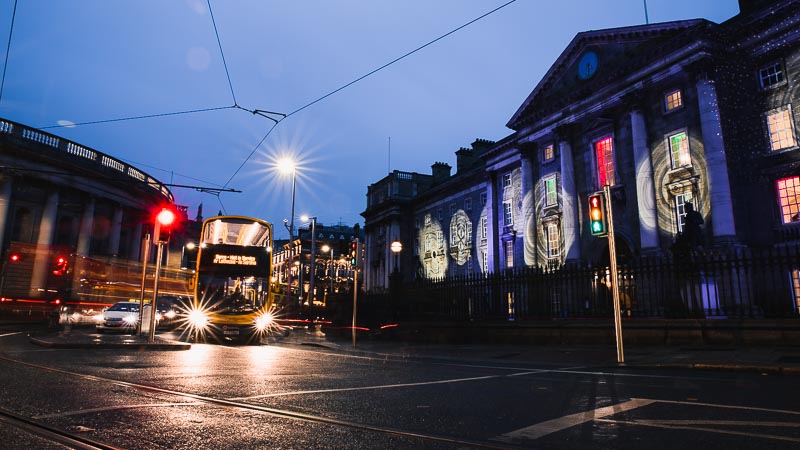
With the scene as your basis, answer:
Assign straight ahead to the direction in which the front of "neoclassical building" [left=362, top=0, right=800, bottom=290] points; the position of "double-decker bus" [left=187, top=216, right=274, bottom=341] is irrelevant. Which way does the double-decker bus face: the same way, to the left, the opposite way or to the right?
to the left

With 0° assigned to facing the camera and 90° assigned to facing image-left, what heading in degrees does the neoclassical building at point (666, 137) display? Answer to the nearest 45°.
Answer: approximately 45°

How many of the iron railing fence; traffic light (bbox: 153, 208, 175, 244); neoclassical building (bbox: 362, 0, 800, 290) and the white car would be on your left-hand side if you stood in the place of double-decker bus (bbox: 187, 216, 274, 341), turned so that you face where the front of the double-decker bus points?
2

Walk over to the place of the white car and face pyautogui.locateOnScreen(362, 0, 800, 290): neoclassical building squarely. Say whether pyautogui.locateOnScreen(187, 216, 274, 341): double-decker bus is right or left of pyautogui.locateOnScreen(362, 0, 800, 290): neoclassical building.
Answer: right

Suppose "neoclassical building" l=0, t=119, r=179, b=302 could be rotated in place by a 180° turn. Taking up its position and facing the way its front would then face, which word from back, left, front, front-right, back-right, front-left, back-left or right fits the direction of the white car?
back-left

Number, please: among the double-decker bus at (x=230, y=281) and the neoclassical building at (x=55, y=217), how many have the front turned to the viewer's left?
0

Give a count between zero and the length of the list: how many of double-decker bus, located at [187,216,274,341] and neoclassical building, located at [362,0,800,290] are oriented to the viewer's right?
0

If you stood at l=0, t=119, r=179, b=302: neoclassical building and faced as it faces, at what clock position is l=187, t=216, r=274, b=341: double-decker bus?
The double-decker bus is roughly at 1 o'clock from the neoclassical building.

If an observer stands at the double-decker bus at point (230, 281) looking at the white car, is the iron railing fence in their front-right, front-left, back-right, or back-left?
back-right

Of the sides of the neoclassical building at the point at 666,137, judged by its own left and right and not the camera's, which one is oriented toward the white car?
front

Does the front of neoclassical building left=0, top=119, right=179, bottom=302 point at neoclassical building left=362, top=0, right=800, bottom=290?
yes

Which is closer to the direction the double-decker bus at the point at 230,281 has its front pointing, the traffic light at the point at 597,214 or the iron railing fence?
the traffic light

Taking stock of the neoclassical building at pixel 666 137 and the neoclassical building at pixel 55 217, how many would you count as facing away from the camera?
0

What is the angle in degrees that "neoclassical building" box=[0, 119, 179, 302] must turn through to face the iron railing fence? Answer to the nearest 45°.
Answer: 0° — it already faces it

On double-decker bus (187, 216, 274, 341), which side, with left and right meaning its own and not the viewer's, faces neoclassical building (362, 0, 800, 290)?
left
